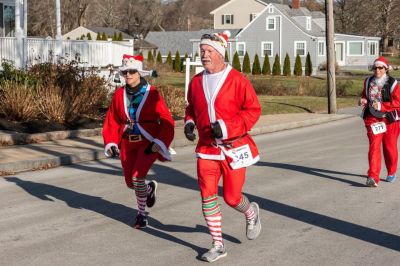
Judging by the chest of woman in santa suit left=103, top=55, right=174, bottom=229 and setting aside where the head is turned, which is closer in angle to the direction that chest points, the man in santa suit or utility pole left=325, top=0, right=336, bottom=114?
the man in santa suit

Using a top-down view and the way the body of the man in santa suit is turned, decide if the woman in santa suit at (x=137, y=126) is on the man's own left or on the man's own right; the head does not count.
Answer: on the man's own right

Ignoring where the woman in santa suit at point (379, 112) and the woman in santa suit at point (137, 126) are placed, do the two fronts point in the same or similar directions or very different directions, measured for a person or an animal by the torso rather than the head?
same or similar directions

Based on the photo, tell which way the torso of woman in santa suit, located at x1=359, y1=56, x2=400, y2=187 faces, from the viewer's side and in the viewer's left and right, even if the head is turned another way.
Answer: facing the viewer and to the left of the viewer

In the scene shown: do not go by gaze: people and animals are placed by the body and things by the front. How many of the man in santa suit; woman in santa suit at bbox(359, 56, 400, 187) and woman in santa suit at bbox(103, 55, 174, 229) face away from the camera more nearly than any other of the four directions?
0

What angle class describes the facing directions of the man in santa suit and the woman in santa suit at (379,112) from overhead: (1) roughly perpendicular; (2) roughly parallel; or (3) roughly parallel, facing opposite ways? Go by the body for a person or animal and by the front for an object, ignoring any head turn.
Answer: roughly parallel

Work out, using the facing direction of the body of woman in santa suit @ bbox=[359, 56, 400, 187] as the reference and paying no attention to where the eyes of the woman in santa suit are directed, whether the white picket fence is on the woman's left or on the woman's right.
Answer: on the woman's right

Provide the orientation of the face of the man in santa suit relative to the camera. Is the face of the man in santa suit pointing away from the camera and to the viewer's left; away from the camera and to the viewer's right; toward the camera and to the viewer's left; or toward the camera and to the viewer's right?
toward the camera and to the viewer's left

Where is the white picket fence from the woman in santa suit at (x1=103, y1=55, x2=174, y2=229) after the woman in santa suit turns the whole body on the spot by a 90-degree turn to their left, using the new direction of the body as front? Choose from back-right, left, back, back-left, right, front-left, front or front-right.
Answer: back-left

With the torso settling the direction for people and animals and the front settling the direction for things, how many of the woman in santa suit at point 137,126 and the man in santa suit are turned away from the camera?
0

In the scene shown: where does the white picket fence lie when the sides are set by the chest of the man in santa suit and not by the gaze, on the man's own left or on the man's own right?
on the man's own right

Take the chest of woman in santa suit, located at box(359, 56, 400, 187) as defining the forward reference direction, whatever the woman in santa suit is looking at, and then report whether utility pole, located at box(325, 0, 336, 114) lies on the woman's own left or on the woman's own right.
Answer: on the woman's own right

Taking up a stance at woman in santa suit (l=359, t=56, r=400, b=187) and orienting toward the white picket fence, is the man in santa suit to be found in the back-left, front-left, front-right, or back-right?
back-left

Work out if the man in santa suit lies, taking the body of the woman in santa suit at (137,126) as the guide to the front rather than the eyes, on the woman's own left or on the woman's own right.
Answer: on the woman's own left

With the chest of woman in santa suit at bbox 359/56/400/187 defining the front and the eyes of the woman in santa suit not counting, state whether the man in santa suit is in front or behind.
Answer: in front
